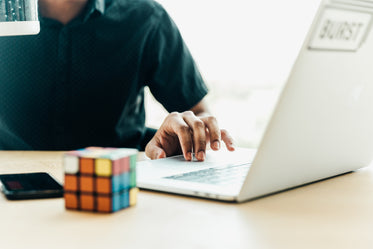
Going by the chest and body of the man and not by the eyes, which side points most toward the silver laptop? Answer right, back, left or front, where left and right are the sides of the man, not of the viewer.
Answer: front

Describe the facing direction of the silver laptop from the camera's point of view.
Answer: facing away from the viewer and to the left of the viewer

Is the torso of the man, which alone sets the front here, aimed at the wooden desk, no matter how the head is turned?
yes

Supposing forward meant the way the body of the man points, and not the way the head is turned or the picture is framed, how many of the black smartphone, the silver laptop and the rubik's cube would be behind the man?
0

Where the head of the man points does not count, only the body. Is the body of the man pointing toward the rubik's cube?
yes

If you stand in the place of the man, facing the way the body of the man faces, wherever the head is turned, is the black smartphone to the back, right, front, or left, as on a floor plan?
front

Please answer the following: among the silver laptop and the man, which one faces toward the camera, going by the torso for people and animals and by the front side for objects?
the man

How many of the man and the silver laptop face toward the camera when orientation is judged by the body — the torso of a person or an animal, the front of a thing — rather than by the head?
1

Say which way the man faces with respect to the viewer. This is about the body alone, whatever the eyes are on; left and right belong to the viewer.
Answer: facing the viewer
